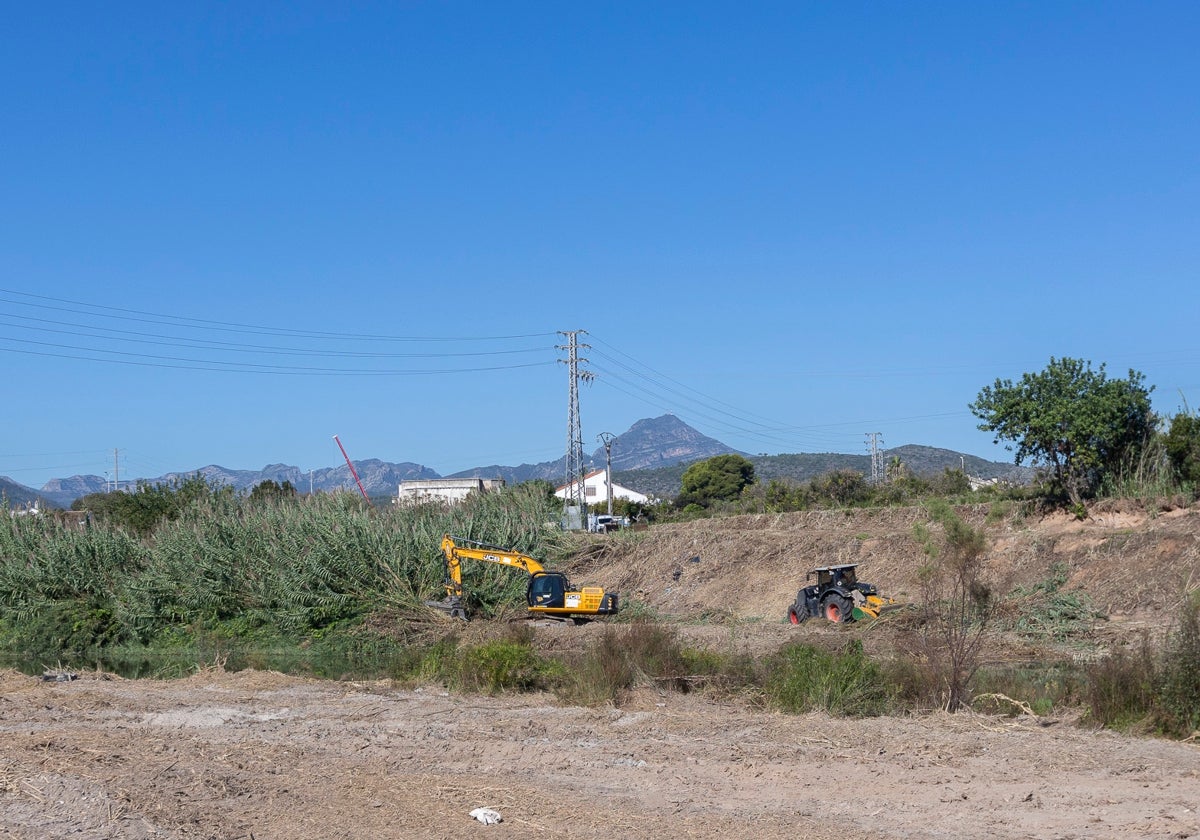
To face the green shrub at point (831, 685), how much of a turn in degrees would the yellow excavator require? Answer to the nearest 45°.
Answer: approximately 90° to its left

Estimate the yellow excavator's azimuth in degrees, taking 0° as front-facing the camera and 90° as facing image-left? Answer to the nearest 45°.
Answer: approximately 90°

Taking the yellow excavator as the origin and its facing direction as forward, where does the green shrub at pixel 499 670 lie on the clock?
The green shrub is roughly at 9 o'clock from the yellow excavator.

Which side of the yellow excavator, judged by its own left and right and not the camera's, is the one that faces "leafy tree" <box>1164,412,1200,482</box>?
back

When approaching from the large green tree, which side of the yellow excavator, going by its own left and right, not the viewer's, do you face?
back

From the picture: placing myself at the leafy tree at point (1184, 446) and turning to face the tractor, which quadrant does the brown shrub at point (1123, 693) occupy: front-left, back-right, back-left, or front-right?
front-left

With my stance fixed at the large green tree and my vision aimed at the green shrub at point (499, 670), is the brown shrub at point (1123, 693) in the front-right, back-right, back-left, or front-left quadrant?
front-left

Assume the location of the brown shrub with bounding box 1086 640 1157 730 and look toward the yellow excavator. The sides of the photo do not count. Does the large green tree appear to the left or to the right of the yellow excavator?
right

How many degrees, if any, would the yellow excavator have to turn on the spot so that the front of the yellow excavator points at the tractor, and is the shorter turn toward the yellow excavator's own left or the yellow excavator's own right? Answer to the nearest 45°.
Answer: approximately 180°
